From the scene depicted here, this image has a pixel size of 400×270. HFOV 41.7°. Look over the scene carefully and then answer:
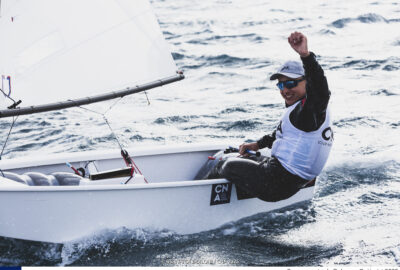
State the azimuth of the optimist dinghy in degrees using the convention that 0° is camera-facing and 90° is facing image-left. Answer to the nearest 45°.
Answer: approximately 90°

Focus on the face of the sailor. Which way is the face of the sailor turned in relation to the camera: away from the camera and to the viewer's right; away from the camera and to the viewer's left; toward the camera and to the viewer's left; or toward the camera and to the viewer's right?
toward the camera and to the viewer's left
